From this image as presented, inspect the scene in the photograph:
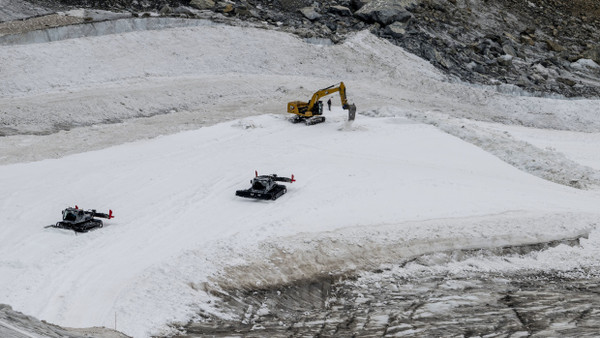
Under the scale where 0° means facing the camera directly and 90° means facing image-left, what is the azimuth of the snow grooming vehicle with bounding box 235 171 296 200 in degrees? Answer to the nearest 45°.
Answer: approximately 45°

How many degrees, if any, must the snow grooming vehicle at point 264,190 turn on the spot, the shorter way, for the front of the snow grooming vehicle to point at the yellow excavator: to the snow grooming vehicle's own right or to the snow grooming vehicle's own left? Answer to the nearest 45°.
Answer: approximately 135° to the snow grooming vehicle's own right

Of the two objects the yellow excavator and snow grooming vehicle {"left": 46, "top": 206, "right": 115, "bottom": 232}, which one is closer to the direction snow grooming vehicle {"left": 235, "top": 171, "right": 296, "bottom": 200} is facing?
the snow grooming vehicle {"left": 46, "top": 206, "right": 115, "bottom": 232}

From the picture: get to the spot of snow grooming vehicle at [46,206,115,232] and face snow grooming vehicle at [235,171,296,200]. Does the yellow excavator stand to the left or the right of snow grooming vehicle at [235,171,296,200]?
left

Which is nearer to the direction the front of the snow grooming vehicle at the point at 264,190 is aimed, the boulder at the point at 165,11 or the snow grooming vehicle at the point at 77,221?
the snow grooming vehicle at the point at 77,221

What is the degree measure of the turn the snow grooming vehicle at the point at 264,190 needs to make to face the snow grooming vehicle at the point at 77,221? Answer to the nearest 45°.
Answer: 0° — it already faces it

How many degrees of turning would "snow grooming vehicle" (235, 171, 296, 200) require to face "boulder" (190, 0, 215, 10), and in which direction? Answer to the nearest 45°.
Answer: approximately 135° to its right
